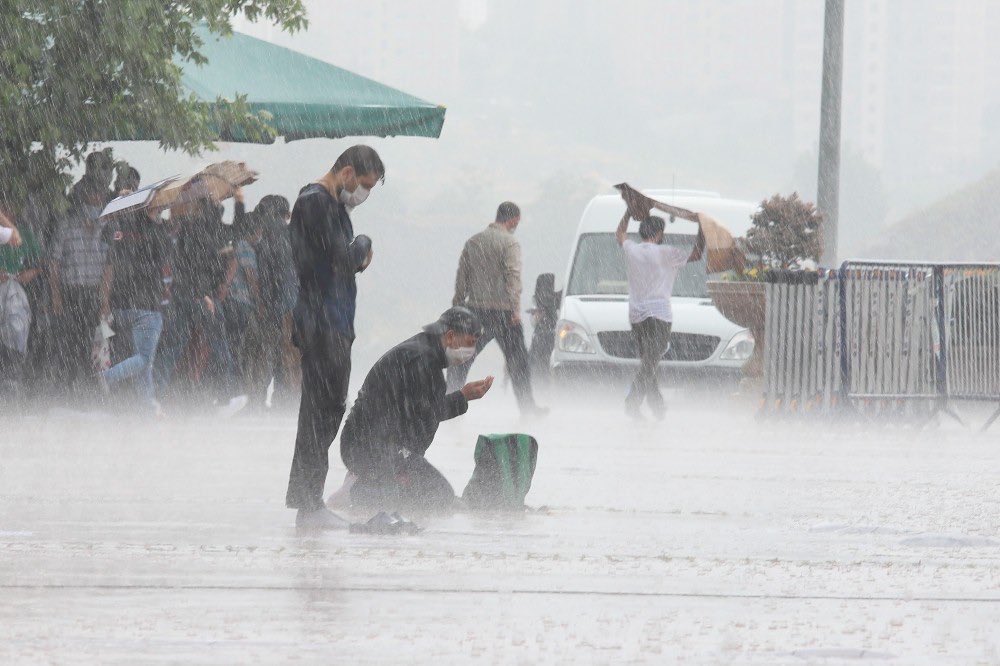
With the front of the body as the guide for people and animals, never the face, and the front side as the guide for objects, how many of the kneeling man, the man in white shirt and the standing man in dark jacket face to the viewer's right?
2

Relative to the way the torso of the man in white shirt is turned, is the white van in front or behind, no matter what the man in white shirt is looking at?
in front

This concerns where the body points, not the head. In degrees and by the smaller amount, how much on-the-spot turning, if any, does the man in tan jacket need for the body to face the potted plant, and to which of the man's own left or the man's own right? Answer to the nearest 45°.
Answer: approximately 45° to the man's own right

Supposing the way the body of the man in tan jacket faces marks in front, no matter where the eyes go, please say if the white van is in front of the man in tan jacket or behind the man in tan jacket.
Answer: in front

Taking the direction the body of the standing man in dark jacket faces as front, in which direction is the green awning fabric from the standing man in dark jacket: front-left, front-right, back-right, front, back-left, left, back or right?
left

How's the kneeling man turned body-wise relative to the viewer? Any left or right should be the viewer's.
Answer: facing to the right of the viewer

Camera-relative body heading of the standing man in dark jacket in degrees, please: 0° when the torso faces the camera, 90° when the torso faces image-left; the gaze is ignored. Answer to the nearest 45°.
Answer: approximately 270°

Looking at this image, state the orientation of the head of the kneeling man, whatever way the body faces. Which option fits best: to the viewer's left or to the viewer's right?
to the viewer's right

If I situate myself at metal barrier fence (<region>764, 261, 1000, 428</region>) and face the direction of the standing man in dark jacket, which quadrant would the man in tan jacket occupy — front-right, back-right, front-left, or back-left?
front-right

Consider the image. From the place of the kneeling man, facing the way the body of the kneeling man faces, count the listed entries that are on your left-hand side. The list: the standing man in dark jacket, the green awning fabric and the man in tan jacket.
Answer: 2

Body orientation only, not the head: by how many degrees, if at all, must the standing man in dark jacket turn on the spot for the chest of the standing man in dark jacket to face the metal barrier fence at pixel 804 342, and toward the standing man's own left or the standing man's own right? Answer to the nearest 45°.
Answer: approximately 45° to the standing man's own left

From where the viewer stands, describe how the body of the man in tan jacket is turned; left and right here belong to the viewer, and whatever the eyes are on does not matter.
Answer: facing away from the viewer and to the right of the viewer

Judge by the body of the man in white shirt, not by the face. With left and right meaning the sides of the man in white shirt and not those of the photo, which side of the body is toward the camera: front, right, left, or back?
back
